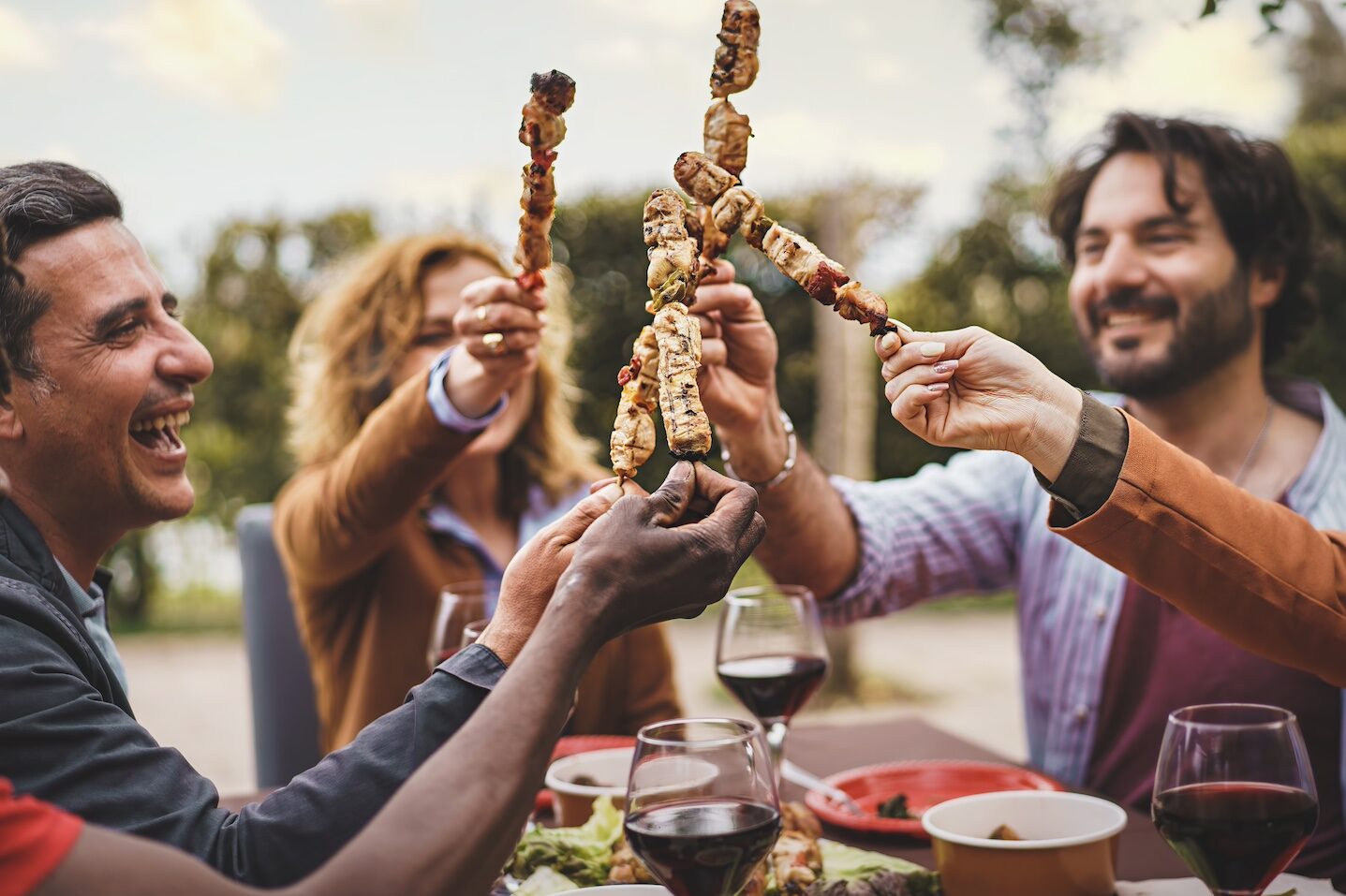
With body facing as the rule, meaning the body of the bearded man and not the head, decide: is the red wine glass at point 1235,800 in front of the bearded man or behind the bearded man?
in front

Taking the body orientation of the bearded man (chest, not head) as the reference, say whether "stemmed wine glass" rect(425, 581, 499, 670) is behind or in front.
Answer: in front

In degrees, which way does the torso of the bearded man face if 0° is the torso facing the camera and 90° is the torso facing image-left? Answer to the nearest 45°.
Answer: approximately 45°

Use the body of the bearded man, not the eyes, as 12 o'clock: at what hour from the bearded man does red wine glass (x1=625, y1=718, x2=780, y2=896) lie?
The red wine glass is roughly at 11 o'clock from the bearded man.

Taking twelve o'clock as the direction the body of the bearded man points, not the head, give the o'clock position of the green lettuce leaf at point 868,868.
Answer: The green lettuce leaf is roughly at 11 o'clock from the bearded man.

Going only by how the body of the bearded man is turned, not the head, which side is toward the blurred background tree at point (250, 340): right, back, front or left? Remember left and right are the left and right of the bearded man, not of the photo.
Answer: right
